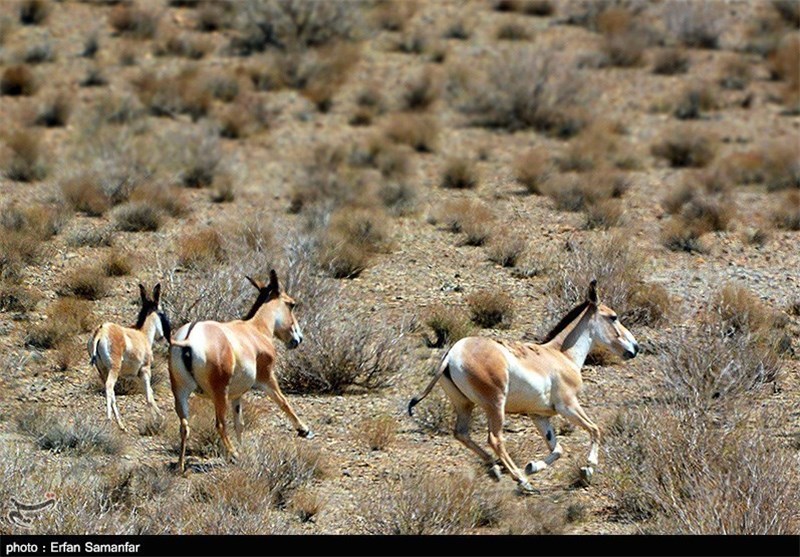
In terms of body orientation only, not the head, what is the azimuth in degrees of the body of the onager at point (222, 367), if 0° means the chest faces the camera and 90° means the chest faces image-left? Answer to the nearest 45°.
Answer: approximately 225°

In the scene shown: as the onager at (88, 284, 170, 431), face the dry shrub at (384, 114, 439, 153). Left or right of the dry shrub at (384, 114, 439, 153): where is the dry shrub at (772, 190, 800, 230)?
right

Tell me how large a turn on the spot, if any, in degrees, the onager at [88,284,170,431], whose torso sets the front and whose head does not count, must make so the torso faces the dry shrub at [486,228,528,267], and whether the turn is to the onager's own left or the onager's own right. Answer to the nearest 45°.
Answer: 0° — it already faces it

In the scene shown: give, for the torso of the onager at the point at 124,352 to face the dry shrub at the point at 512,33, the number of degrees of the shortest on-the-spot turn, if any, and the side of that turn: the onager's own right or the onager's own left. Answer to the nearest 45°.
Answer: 0° — it already faces it

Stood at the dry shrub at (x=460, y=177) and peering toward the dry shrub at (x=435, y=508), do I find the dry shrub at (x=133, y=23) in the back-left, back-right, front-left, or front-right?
back-right

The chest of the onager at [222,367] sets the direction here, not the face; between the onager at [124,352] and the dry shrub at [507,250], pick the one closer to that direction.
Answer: the dry shrub

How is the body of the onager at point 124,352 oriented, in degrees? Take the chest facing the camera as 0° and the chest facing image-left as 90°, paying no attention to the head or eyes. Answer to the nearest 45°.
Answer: approximately 225°
